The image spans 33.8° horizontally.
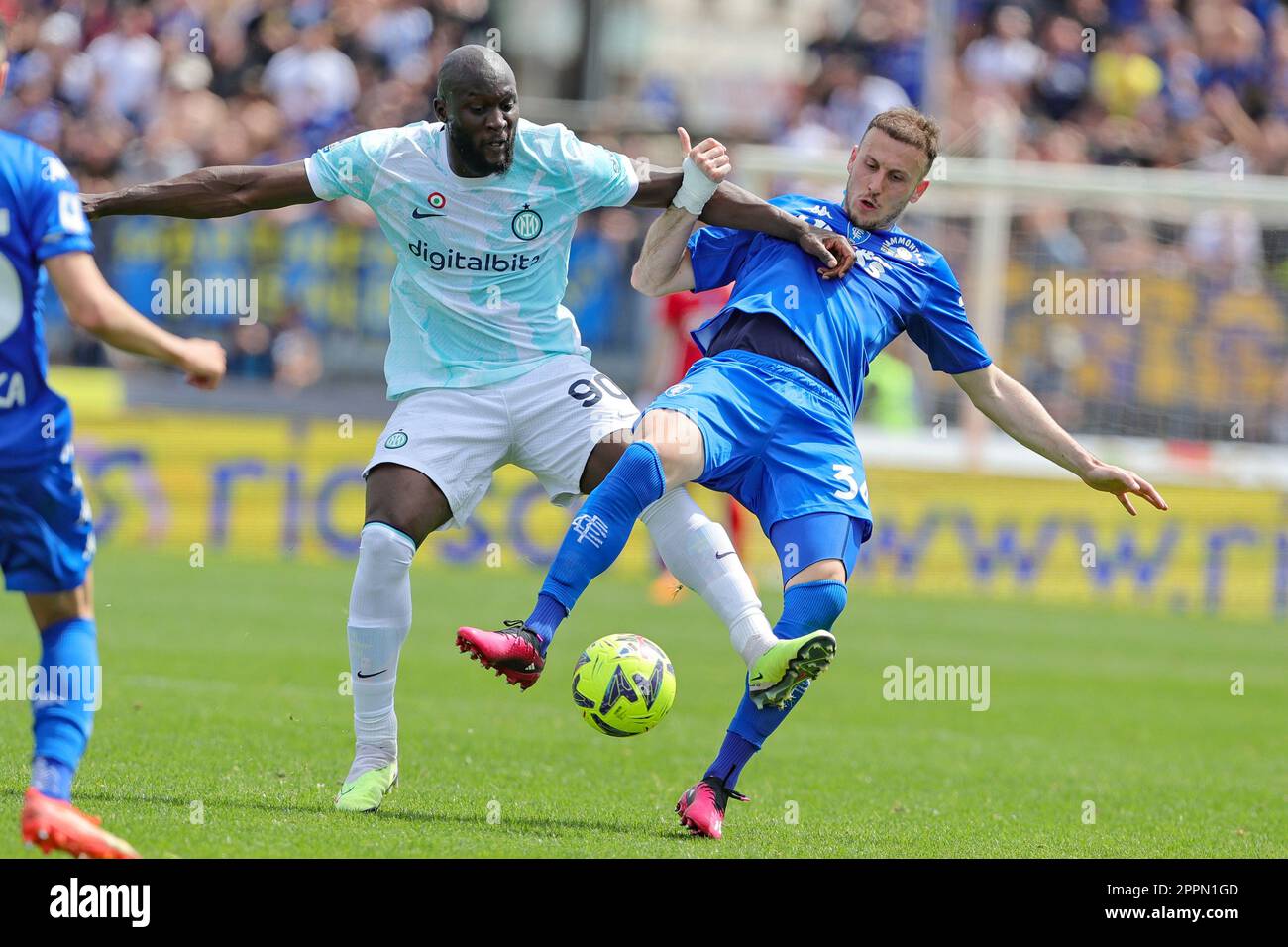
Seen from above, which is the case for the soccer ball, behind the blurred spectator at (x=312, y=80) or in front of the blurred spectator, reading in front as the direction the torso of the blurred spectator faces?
in front

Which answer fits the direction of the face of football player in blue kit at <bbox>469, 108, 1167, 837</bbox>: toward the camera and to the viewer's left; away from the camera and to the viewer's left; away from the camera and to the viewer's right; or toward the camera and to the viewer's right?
toward the camera and to the viewer's left

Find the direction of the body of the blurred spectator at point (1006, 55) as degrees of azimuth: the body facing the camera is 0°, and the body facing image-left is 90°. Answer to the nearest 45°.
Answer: approximately 0°

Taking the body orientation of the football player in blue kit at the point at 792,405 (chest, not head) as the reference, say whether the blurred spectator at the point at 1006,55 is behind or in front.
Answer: behind

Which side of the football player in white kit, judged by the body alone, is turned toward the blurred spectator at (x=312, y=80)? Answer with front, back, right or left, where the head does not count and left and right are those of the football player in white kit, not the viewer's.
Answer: back

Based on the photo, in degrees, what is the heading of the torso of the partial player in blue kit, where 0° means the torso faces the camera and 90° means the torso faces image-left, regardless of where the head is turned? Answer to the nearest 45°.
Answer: approximately 225°

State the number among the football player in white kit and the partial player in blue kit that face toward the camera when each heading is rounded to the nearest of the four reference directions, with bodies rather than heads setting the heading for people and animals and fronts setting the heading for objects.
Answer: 1

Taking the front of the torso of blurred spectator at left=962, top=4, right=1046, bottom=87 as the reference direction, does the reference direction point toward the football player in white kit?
yes

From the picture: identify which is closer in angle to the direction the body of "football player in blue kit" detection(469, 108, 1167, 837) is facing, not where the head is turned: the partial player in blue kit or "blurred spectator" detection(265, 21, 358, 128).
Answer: the partial player in blue kit

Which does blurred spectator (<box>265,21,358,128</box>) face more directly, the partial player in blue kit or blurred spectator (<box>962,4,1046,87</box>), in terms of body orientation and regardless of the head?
the partial player in blue kit

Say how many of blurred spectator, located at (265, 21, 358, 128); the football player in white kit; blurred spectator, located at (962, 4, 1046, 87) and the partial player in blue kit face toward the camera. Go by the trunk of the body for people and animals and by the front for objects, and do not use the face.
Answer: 3
